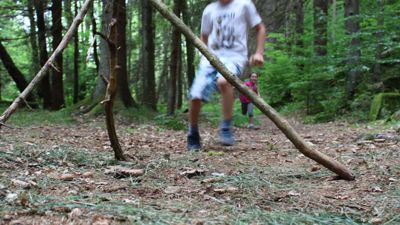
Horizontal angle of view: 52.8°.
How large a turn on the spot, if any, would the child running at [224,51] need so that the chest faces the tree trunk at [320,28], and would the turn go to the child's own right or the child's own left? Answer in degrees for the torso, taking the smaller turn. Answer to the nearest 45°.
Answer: approximately 180°

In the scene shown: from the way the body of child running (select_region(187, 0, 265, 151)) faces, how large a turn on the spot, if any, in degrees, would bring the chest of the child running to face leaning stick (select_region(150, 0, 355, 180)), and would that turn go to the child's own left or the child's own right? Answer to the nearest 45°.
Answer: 0° — they already face it

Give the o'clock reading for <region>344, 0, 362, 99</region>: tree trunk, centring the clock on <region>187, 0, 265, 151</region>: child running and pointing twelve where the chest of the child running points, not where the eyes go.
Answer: The tree trunk is roughly at 7 o'clock from the child running.

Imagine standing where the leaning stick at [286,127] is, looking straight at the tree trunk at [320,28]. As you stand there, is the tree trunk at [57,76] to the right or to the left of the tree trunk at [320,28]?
left

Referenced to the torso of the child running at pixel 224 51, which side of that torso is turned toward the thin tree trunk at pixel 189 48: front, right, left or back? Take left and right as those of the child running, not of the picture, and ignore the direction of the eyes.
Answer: back

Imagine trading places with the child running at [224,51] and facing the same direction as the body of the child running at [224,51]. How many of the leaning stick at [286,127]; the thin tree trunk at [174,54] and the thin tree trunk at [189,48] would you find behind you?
2

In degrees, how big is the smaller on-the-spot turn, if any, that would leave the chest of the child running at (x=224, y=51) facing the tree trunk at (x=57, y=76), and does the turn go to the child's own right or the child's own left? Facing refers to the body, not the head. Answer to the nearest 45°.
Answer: approximately 135° to the child's own right

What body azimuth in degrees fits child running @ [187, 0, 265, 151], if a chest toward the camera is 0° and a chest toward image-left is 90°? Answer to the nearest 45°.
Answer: approximately 0°

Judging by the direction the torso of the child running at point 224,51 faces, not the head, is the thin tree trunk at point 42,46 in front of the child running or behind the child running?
behind
